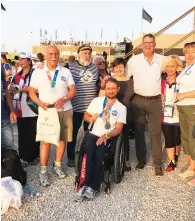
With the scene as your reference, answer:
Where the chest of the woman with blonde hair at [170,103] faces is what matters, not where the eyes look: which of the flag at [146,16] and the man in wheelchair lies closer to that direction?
the man in wheelchair

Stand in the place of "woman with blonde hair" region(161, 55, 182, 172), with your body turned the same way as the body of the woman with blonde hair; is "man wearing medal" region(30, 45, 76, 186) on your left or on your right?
on your right

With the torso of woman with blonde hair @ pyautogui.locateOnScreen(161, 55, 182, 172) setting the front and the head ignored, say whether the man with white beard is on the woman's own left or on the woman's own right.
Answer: on the woman's own right

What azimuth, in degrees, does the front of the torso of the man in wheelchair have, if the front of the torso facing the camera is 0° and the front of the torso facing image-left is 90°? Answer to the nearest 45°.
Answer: approximately 45°

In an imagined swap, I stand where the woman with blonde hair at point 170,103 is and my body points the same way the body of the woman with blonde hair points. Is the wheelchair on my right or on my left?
on my right

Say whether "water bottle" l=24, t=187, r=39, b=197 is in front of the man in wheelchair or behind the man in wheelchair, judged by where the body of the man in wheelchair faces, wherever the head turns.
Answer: in front

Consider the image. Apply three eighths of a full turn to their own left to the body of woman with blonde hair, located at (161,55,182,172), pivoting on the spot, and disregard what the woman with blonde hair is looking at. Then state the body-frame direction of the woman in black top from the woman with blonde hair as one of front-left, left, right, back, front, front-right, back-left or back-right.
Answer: back-left

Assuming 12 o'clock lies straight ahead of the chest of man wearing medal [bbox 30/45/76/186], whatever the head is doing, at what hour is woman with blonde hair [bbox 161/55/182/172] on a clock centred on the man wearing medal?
The woman with blonde hair is roughly at 9 o'clock from the man wearing medal.

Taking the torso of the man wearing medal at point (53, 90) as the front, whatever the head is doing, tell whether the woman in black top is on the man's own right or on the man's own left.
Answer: on the man's own left
